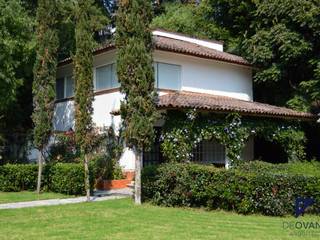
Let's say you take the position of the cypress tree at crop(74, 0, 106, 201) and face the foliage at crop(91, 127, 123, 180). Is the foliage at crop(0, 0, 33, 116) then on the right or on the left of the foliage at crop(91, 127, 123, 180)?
left
